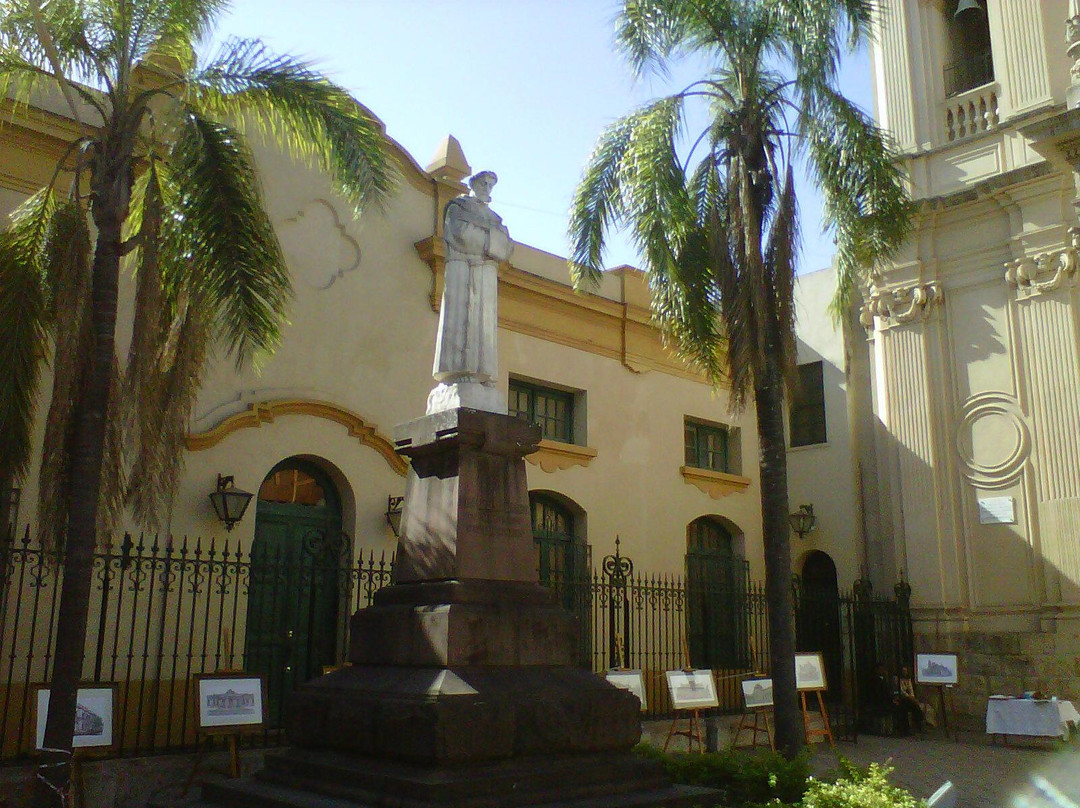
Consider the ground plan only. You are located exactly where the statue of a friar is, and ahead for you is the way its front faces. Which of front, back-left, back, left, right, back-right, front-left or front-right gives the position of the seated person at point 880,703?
left

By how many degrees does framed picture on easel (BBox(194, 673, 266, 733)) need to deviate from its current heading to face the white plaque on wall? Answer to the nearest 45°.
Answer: approximately 90° to its left

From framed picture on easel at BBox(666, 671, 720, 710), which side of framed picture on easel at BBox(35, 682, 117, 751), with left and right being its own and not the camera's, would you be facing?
left

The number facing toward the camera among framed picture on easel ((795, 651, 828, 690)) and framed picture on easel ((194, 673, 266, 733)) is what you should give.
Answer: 2

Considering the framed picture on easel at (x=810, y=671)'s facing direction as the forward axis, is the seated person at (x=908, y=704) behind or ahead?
behind

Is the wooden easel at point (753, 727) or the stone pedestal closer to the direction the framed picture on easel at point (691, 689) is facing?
the stone pedestal

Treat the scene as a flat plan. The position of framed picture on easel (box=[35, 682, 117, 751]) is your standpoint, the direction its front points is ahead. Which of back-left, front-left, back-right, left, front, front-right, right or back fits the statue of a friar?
front-left

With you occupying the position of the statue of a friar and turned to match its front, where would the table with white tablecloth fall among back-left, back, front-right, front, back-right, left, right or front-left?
left

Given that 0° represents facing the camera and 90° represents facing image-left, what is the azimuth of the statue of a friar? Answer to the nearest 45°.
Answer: approximately 315°

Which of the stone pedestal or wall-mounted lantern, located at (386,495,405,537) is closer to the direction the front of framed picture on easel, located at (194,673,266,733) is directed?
the stone pedestal

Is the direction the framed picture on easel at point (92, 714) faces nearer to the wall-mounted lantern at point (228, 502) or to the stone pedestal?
the stone pedestal
